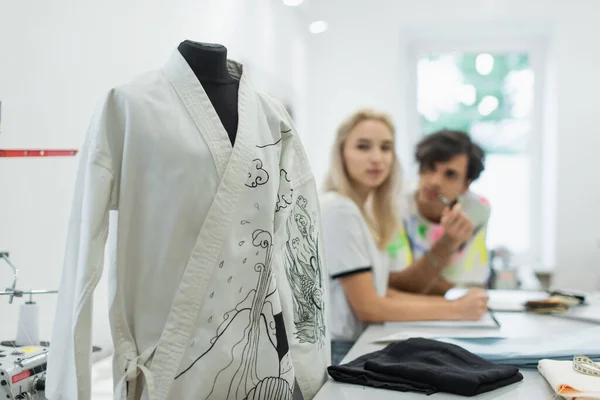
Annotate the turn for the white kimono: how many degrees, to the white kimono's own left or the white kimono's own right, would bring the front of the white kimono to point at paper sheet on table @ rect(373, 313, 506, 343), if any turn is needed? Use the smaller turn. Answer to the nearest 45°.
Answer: approximately 90° to the white kimono's own left

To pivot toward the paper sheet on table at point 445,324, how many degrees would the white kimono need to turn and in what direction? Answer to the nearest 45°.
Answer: approximately 90° to its left

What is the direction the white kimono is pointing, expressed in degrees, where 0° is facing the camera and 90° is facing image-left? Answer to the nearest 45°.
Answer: approximately 315°

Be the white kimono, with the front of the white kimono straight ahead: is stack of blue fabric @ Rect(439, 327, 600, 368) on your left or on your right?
on your left
